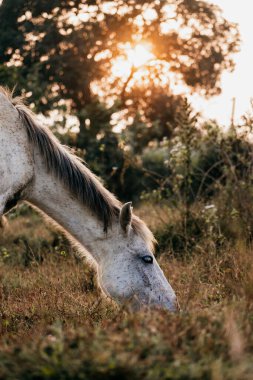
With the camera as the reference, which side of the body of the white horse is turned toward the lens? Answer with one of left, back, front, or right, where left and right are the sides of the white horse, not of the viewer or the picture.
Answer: right

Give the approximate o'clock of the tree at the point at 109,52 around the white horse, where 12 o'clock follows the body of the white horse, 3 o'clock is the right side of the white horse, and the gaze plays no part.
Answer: The tree is roughly at 9 o'clock from the white horse.
